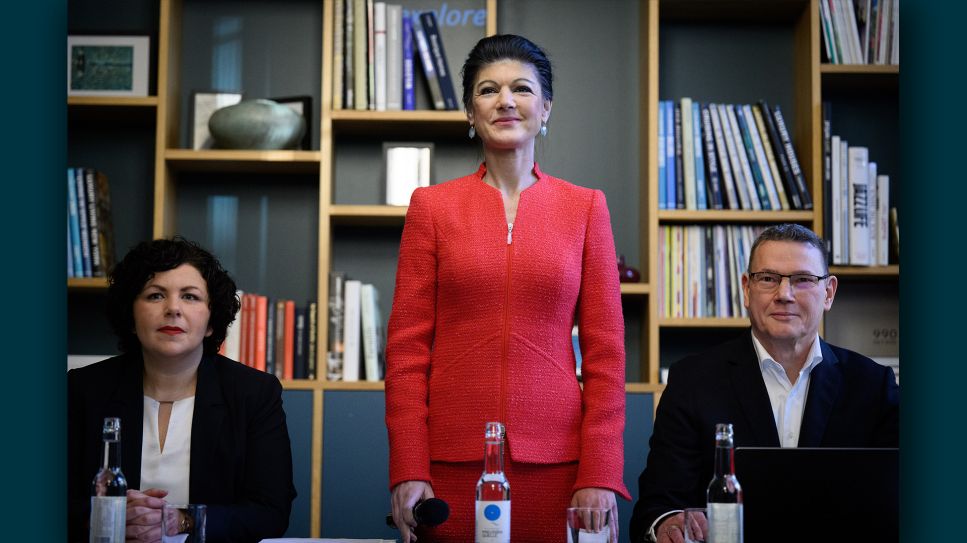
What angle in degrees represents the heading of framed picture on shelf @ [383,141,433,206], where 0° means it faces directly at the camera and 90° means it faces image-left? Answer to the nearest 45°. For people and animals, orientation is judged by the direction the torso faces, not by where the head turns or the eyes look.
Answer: approximately 0°

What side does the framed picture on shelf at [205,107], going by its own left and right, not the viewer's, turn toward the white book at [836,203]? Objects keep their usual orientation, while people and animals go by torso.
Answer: left

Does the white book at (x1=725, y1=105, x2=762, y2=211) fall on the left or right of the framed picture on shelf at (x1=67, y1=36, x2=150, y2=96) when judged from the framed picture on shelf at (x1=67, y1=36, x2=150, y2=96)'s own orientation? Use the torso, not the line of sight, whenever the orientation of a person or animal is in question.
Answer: on its left

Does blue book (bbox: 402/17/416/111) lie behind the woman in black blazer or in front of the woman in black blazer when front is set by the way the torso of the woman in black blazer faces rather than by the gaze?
behind

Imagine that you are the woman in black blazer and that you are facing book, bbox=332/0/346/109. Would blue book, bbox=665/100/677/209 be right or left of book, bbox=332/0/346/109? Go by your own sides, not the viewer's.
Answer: right

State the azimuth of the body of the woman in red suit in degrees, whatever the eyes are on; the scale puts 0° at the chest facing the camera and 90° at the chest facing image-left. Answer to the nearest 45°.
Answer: approximately 0°
